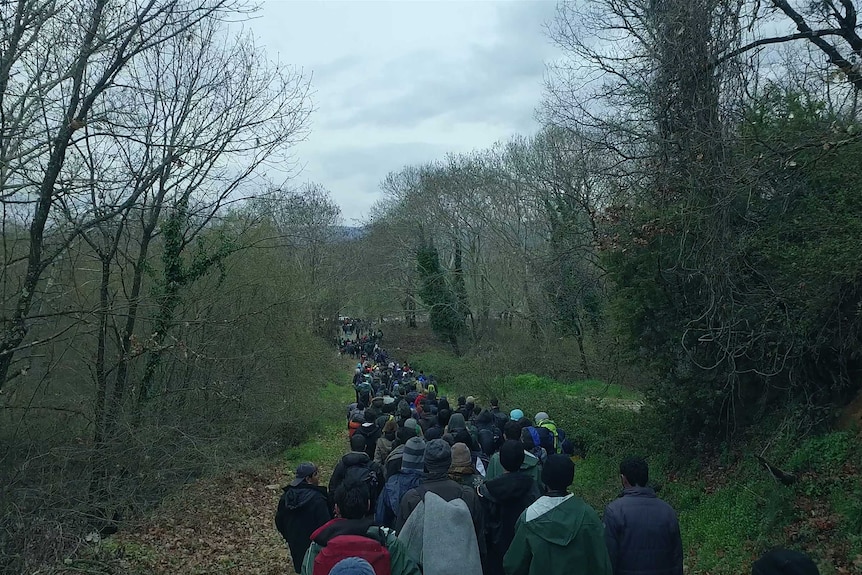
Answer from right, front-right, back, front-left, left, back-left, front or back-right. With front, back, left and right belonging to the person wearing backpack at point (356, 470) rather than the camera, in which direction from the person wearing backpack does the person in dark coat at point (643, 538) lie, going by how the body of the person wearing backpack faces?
back-right

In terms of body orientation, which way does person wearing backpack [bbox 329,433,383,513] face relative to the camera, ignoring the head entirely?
away from the camera

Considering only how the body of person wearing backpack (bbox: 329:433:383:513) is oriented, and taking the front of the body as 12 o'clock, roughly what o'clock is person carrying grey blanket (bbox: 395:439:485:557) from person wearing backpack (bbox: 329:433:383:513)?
person carrying grey blanket (bbox: 395:439:485:557) is roughly at 5 o'clock from person wearing backpack (bbox: 329:433:383:513).

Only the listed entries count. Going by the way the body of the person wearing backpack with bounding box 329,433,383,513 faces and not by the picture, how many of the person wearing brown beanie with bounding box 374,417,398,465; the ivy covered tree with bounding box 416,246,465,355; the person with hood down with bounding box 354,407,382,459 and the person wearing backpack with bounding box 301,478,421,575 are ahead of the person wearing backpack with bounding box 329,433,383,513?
3

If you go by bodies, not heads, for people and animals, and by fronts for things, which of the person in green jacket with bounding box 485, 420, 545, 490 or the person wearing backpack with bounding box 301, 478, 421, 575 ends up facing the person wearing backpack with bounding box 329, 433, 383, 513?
the person wearing backpack with bounding box 301, 478, 421, 575

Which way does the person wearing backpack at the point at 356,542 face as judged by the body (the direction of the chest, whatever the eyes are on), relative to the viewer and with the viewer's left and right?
facing away from the viewer

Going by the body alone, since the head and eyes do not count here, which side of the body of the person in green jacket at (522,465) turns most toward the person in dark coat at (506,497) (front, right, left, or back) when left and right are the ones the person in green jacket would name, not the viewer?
back

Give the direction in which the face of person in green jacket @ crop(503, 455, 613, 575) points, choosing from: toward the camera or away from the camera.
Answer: away from the camera

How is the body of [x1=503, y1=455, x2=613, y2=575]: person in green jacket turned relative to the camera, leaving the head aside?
away from the camera

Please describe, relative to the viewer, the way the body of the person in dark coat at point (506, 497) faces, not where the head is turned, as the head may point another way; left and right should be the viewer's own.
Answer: facing away from the viewer

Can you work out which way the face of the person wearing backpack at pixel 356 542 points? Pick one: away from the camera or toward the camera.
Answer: away from the camera

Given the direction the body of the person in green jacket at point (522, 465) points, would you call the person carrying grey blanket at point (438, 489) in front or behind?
behind

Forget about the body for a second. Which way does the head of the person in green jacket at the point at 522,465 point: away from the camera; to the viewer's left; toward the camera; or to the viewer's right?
away from the camera

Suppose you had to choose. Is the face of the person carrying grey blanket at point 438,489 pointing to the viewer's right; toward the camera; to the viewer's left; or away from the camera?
away from the camera

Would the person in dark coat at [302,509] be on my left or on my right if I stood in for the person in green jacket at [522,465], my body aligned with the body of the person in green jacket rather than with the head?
on my left
